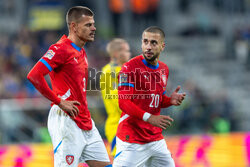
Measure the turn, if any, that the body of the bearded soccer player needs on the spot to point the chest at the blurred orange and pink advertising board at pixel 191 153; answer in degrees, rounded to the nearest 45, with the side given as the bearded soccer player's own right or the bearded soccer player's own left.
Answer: approximately 135° to the bearded soccer player's own left

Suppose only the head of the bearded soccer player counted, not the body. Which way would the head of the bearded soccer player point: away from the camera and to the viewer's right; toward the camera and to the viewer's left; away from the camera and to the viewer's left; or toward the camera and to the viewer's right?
toward the camera and to the viewer's left

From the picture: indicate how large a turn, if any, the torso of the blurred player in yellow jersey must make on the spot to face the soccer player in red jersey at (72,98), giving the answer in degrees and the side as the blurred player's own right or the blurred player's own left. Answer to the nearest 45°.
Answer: approximately 90° to the blurred player's own right

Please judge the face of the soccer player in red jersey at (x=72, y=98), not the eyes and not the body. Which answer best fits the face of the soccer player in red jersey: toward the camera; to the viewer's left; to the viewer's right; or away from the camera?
to the viewer's right

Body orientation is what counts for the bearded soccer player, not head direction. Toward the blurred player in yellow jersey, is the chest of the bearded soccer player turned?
no

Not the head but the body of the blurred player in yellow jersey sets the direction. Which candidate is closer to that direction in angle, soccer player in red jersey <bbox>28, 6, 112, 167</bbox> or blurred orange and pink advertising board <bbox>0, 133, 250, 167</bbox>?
the blurred orange and pink advertising board

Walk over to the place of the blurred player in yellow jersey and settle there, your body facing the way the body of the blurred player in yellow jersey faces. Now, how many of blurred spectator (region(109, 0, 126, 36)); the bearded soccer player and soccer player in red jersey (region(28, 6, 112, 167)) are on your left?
1

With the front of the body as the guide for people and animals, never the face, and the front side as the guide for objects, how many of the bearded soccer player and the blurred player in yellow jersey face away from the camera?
0

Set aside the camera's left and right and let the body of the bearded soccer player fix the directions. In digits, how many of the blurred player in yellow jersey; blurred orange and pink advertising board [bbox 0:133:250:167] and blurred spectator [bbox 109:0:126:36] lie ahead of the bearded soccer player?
0
